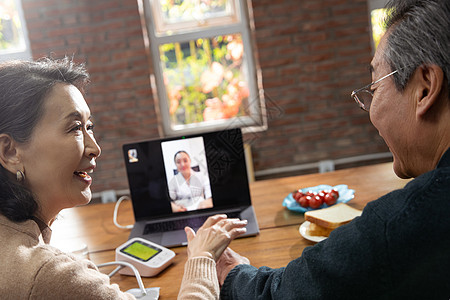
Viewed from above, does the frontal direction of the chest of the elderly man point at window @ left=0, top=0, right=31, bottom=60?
yes

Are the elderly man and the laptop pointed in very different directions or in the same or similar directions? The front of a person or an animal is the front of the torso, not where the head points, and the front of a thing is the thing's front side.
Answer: very different directions

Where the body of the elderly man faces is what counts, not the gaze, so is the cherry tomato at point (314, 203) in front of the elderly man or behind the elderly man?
in front

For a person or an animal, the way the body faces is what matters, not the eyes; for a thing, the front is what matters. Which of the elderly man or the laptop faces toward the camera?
the laptop

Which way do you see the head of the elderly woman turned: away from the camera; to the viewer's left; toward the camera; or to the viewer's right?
to the viewer's right

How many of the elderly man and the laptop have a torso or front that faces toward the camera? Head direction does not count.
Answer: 1

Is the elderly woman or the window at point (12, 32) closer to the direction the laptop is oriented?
the elderly woman

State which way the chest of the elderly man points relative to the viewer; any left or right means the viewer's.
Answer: facing away from the viewer and to the left of the viewer

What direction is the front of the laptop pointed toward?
toward the camera

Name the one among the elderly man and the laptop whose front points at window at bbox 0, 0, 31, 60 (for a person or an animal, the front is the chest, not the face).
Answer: the elderly man
